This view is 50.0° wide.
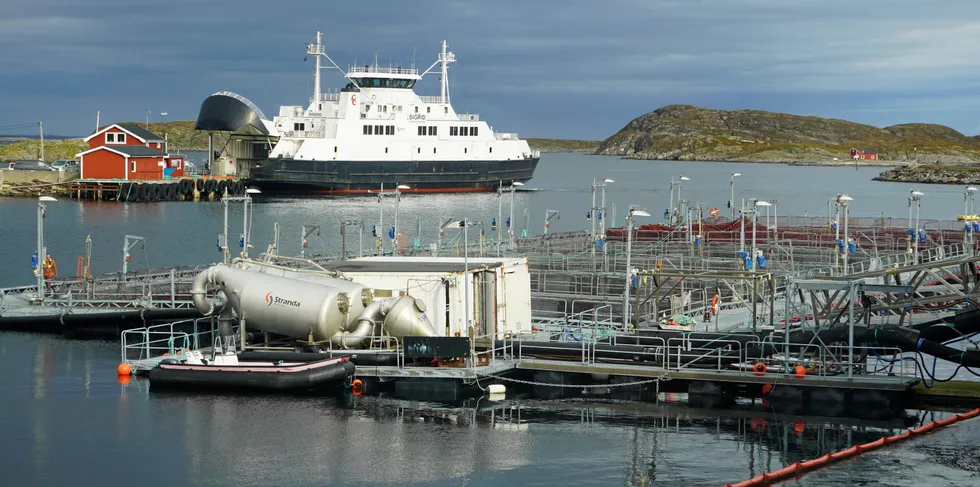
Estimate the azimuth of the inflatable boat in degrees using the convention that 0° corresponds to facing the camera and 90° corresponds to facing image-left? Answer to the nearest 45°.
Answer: approximately 270°

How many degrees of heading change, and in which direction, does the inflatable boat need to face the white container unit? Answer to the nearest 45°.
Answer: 0° — it already faces it

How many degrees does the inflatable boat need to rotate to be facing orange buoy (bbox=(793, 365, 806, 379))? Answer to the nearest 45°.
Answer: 0° — it already faces it

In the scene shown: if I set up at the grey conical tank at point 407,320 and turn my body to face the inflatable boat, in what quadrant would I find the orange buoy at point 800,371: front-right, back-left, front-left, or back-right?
back-left

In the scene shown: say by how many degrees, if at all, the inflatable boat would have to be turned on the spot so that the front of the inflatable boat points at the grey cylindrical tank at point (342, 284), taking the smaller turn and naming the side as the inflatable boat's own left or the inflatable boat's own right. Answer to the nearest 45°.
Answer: approximately 45° to the inflatable boat's own left
